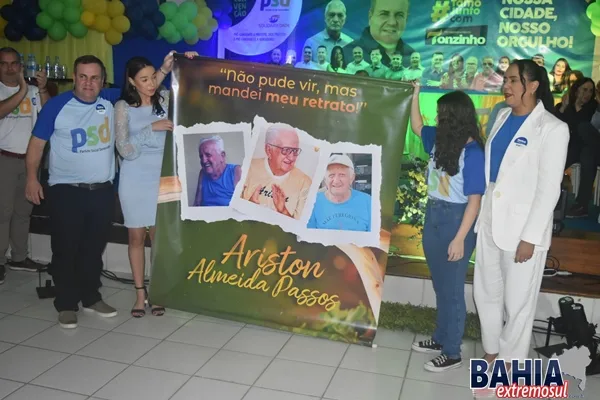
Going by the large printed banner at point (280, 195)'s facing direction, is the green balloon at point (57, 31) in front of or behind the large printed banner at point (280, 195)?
behind

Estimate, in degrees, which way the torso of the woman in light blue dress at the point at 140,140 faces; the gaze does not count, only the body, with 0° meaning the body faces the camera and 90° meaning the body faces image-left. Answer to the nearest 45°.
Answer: approximately 315°

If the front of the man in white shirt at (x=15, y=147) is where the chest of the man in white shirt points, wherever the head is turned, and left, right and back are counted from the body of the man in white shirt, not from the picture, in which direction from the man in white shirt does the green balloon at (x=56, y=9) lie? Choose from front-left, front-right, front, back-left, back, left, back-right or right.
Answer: back-left

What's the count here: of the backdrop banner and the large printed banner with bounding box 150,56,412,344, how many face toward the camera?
2

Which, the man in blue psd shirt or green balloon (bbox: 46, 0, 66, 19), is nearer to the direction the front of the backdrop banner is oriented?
the man in blue psd shirt

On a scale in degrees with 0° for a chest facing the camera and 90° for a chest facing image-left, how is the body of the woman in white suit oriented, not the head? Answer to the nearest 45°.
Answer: approximately 45°

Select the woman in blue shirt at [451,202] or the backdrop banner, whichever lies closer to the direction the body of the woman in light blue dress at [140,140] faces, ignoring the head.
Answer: the woman in blue shirt

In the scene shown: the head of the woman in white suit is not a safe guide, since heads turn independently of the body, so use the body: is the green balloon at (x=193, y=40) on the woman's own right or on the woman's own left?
on the woman's own right

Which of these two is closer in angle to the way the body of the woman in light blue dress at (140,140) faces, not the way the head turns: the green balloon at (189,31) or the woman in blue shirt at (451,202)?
the woman in blue shirt

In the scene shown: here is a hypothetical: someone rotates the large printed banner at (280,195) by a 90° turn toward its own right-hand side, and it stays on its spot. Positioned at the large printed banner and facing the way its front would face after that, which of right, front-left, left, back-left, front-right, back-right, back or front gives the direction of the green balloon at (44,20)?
front-right
